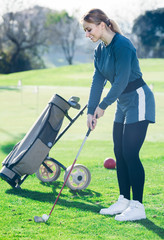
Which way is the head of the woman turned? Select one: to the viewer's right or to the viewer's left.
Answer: to the viewer's left

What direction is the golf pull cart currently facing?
to the viewer's right

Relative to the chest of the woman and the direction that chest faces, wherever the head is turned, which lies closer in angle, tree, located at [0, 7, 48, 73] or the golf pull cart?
the golf pull cart

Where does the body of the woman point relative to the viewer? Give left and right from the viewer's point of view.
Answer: facing the viewer and to the left of the viewer

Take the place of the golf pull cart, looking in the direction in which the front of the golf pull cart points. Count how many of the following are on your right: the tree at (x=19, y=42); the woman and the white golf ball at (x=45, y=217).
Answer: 1
